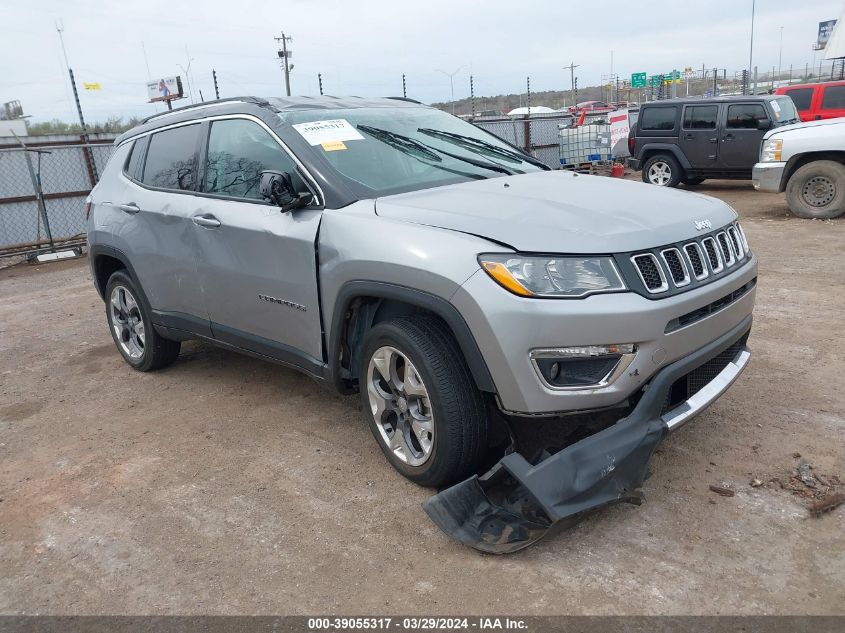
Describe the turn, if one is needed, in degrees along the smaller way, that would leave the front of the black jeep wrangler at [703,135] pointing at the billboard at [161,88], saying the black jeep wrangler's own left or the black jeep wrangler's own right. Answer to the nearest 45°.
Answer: approximately 180°

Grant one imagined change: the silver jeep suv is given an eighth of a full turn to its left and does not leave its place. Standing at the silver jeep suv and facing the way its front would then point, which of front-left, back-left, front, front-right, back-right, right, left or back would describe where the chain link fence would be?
back-left

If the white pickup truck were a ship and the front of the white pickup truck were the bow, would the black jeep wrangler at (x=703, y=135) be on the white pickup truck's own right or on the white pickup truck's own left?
on the white pickup truck's own right

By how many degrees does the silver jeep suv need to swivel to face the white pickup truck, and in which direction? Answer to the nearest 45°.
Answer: approximately 90° to its left

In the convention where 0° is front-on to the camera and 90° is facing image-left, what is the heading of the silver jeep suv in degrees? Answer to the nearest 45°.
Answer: approximately 315°

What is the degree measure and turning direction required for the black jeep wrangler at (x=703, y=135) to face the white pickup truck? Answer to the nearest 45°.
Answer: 0° — it already faces it

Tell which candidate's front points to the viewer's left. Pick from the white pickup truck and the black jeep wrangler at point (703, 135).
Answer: the white pickup truck

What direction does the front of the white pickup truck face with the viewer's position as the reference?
facing to the left of the viewer

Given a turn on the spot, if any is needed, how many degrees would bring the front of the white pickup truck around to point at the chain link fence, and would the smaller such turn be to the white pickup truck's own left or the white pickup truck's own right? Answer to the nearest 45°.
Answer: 0° — it already faces it
